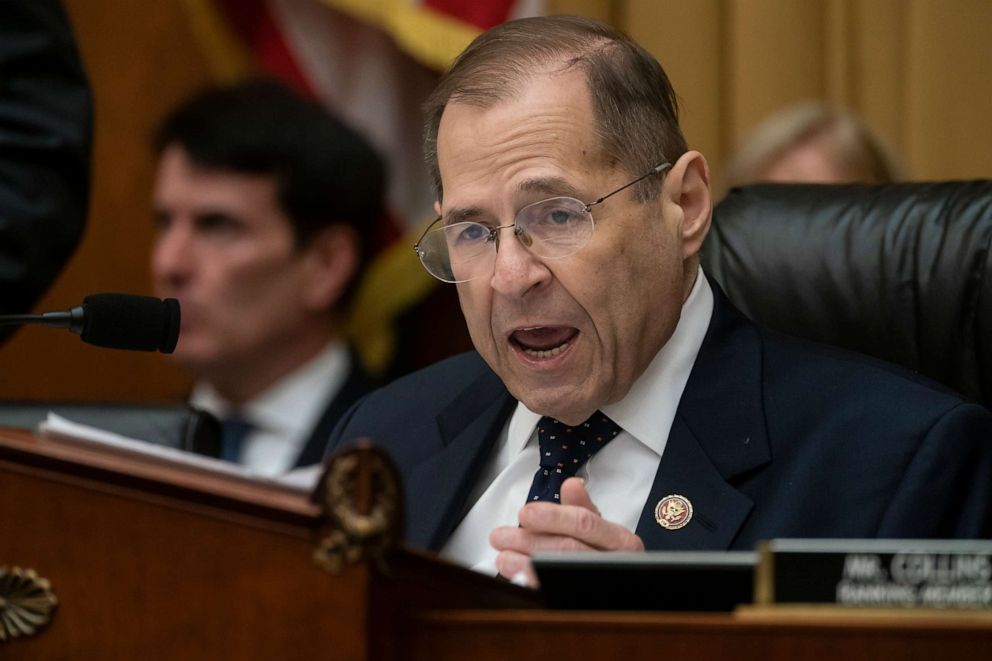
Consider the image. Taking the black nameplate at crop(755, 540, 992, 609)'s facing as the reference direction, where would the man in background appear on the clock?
The man in background is roughly at 5 o'clock from the black nameplate.

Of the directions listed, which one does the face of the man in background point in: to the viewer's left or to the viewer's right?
to the viewer's left

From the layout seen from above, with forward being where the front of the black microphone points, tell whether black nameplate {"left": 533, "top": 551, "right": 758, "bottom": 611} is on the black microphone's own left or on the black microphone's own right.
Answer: on the black microphone's own right

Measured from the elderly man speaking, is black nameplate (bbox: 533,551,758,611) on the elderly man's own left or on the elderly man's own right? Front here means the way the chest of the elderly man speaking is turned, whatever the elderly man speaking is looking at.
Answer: on the elderly man's own left

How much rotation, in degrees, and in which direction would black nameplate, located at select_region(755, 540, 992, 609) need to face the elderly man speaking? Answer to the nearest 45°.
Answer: approximately 180°

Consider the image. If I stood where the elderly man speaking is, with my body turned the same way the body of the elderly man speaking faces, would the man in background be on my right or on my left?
on my right

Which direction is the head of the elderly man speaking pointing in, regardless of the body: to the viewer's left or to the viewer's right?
to the viewer's left

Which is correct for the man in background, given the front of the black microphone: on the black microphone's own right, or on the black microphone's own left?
on the black microphone's own left

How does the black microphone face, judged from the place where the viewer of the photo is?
facing to the right of the viewer

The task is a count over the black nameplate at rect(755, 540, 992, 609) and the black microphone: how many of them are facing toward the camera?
1

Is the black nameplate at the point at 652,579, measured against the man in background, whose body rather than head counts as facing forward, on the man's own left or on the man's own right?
on the man's own left
